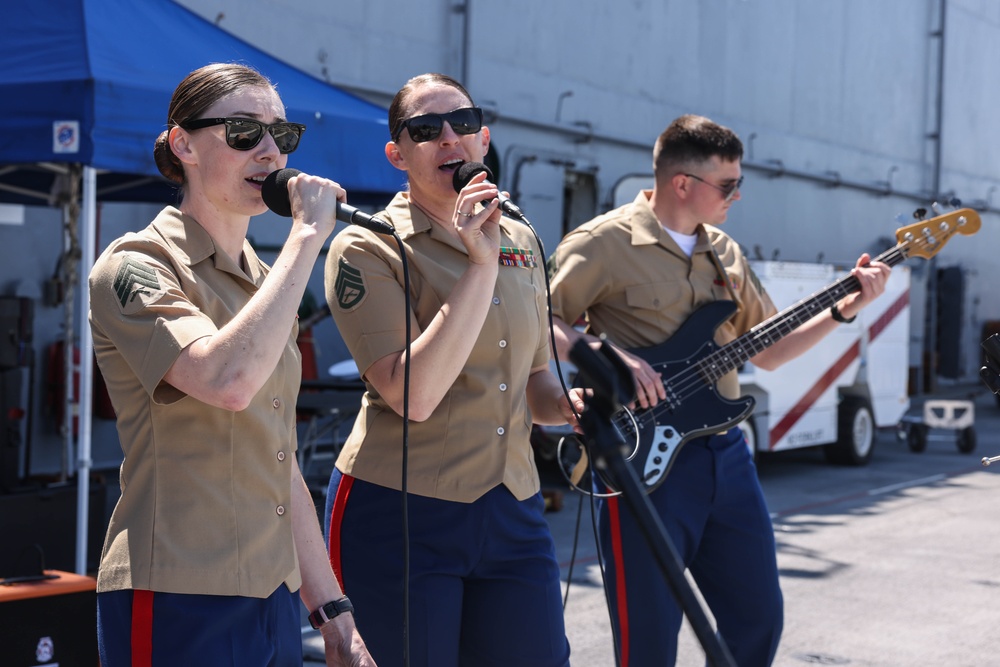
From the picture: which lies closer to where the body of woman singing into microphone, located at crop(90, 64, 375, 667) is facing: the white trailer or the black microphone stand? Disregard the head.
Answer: the black microphone stand

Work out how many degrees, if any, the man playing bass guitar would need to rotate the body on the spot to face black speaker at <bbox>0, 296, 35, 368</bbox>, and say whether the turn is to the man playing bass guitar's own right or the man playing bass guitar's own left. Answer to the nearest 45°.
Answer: approximately 180°

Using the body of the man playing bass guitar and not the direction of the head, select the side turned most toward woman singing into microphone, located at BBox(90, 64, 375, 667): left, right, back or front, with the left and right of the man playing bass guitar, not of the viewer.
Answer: right

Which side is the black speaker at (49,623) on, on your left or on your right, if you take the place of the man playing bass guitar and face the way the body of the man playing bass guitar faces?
on your right

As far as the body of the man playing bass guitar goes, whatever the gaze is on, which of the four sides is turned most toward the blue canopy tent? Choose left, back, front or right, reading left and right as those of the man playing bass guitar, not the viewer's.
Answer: back

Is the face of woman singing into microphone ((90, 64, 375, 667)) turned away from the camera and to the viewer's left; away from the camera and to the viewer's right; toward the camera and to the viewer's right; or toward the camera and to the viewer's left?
toward the camera and to the viewer's right

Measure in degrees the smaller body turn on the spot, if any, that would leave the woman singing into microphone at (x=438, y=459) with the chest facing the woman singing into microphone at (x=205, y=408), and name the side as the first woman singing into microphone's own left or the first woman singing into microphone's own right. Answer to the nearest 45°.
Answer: approximately 90° to the first woman singing into microphone's own right
